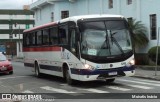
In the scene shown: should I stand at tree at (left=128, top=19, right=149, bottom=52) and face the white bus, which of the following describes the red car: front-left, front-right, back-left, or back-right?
front-right

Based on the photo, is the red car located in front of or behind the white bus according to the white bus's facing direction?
behind

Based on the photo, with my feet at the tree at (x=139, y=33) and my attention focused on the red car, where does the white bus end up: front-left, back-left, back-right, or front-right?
front-left

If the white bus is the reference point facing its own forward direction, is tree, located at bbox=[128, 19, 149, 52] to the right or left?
on its left

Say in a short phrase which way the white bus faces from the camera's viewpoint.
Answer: facing the viewer and to the right of the viewer
